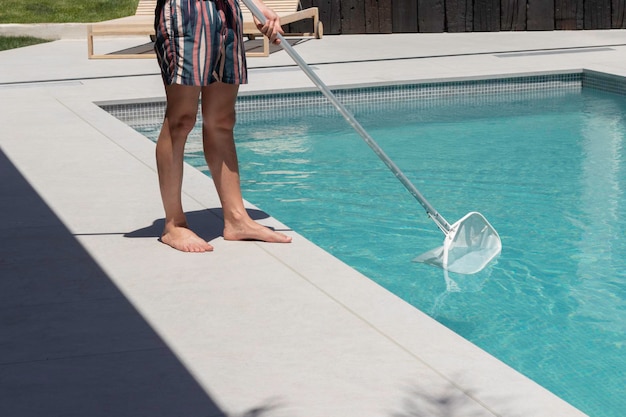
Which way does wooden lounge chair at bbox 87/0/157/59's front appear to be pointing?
to the viewer's left

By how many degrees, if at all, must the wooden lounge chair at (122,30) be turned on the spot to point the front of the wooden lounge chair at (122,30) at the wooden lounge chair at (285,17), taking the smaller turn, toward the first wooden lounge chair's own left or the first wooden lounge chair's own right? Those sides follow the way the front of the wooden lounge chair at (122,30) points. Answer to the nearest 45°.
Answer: approximately 135° to the first wooden lounge chair's own right
